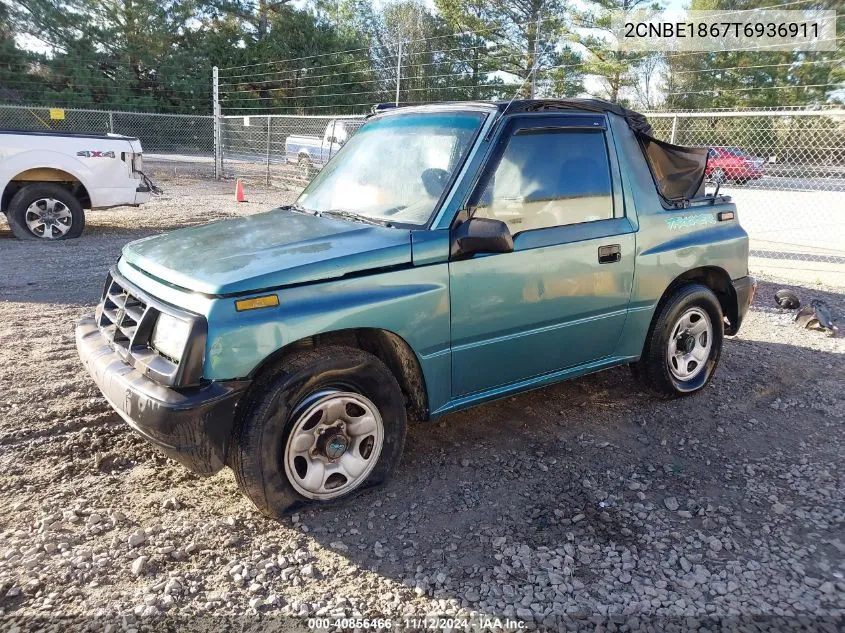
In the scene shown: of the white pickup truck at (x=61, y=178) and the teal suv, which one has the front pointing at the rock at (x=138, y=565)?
the teal suv

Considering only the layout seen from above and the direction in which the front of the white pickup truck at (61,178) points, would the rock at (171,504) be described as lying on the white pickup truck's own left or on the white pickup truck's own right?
on the white pickup truck's own left

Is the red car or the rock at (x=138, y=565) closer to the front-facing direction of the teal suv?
the rock

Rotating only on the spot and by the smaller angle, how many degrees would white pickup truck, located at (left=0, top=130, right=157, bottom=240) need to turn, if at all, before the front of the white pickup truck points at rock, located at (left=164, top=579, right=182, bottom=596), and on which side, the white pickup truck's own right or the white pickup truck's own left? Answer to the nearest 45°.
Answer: approximately 90° to the white pickup truck's own left

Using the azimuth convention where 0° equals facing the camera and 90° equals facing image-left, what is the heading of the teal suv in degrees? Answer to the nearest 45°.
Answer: approximately 45°

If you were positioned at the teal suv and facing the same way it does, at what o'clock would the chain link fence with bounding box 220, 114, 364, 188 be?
The chain link fence is roughly at 4 o'clock from the teal suv.

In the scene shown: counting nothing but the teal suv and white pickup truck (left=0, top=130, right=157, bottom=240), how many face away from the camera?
0

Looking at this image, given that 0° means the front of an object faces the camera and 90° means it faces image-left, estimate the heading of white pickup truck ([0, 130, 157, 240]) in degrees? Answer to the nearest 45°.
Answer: approximately 90°

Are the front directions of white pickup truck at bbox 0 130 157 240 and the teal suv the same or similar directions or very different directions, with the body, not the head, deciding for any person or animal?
same or similar directions
